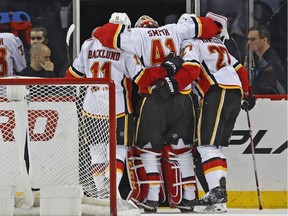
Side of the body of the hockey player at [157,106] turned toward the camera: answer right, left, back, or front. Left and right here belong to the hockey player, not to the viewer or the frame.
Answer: back

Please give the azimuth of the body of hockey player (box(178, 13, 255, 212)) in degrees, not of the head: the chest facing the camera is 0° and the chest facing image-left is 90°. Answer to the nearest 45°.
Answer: approximately 135°

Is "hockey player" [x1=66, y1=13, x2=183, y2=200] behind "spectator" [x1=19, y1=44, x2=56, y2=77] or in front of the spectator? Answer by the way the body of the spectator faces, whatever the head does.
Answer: in front

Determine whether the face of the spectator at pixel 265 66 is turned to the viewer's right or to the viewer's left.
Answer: to the viewer's left

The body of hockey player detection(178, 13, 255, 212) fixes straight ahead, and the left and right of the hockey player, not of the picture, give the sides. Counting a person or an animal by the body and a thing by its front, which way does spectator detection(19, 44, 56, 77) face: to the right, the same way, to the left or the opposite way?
the opposite way
